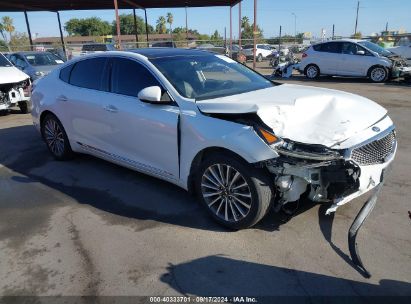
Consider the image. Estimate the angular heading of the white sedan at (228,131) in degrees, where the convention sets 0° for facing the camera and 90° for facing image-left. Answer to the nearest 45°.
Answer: approximately 315°

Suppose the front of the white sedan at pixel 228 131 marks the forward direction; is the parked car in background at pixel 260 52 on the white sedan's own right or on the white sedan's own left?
on the white sedan's own left

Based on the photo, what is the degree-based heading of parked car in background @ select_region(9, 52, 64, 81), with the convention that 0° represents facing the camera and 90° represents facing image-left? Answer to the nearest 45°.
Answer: approximately 315°

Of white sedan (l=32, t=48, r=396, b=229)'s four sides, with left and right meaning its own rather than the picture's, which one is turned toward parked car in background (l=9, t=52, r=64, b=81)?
back

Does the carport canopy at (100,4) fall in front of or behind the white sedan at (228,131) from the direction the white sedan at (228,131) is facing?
behind

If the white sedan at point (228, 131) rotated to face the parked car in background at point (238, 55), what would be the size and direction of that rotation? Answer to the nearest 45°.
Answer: approximately 135° to its left

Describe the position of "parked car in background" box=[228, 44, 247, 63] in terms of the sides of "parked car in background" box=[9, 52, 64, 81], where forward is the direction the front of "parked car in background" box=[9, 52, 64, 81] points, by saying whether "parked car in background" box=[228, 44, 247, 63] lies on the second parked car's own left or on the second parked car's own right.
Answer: on the second parked car's own left

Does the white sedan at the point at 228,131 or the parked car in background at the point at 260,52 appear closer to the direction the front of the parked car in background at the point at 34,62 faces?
the white sedan
